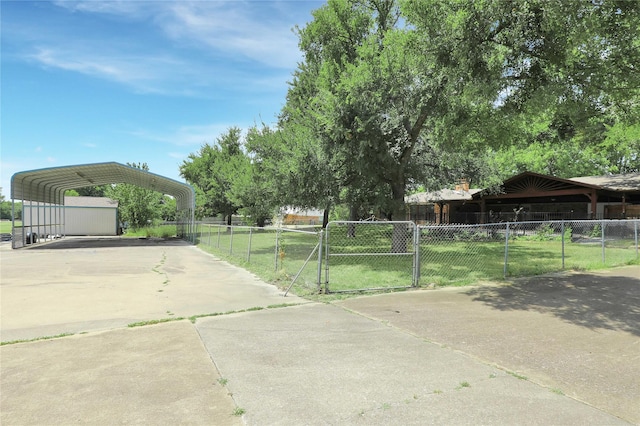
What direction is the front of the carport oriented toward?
toward the camera

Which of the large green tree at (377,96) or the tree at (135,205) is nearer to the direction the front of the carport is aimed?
the large green tree

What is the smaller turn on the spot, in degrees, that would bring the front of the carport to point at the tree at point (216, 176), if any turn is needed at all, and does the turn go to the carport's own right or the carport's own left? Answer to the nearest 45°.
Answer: approximately 135° to the carport's own left

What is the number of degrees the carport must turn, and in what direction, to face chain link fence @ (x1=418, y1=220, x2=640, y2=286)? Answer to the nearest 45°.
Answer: approximately 45° to its left

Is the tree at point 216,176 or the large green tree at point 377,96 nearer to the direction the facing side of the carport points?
the large green tree

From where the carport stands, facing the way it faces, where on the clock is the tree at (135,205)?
The tree is roughly at 7 o'clock from the carport.

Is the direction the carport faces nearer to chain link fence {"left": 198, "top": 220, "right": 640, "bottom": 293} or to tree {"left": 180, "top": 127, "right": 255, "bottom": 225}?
the chain link fence

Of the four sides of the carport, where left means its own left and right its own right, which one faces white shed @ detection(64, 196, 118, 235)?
back

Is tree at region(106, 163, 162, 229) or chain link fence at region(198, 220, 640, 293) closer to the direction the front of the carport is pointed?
the chain link fence
